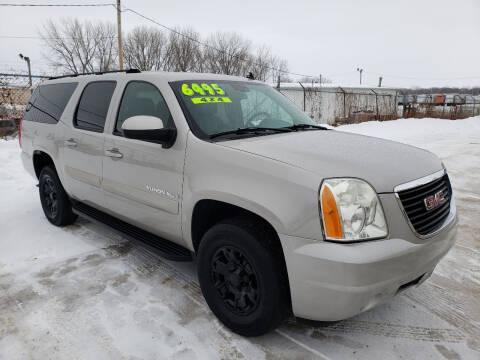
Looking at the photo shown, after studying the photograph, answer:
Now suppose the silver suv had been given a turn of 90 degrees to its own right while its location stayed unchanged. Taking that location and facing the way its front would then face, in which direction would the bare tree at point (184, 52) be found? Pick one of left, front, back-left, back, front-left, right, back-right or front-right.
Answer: back-right

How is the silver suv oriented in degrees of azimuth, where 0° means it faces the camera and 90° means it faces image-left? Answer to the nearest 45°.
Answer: approximately 315°

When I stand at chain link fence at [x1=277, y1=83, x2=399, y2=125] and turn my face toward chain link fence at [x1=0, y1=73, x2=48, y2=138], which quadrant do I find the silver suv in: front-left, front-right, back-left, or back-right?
front-left

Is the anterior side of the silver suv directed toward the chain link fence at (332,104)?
no

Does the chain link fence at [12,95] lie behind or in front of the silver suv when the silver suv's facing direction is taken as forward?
behind
